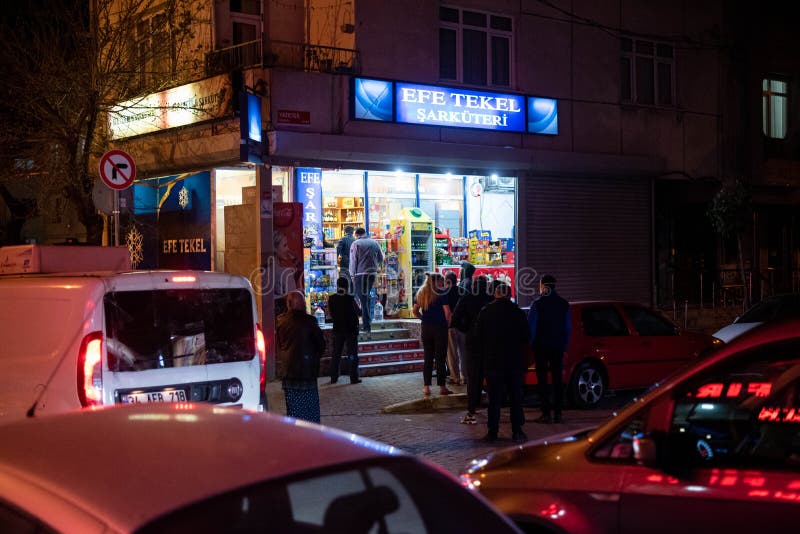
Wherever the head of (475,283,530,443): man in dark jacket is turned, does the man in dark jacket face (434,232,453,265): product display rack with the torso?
yes

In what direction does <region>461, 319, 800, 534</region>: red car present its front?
to the viewer's left

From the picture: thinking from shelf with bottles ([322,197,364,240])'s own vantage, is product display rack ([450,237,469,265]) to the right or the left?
on its left

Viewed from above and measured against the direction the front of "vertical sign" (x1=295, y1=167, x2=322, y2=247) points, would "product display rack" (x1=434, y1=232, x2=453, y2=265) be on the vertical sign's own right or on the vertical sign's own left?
on the vertical sign's own left

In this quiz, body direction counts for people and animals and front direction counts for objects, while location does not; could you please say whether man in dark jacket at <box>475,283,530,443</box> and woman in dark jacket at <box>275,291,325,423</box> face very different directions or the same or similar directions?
same or similar directions

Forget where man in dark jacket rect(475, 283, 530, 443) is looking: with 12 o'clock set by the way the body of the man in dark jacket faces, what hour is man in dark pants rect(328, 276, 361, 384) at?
The man in dark pants is roughly at 11 o'clock from the man in dark jacket.

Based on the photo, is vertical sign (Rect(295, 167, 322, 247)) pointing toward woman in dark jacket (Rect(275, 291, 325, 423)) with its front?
yes

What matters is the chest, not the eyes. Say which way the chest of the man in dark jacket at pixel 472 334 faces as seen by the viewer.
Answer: away from the camera

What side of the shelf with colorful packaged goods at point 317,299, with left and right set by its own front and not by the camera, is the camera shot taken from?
front

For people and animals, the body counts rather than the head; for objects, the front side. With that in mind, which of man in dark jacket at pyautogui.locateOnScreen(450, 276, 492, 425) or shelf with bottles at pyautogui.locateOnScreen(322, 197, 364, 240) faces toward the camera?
the shelf with bottles

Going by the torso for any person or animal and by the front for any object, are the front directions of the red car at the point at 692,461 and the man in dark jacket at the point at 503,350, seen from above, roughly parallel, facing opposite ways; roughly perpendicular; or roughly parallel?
roughly perpendicular

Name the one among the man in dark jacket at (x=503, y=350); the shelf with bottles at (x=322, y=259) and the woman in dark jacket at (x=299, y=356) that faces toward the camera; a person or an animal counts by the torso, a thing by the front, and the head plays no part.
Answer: the shelf with bottles

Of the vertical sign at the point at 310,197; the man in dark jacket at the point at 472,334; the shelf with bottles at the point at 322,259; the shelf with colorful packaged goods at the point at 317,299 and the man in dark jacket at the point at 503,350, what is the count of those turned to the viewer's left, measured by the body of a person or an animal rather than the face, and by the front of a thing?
0

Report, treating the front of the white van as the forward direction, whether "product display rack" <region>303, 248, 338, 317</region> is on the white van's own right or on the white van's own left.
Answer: on the white van's own right

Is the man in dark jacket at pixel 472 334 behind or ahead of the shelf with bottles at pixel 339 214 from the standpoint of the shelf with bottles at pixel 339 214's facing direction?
ahead

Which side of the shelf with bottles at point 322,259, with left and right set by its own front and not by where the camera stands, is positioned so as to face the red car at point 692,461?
front

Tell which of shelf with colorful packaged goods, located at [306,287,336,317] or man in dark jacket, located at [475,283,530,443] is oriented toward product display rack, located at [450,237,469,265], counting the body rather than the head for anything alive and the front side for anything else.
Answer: the man in dark jacket

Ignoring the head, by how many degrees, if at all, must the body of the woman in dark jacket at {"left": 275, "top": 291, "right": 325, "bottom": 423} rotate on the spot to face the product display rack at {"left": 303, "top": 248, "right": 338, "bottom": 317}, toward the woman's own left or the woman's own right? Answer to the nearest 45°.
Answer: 0° — they already face it
